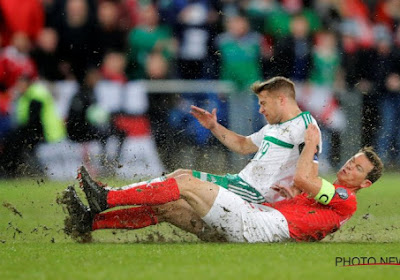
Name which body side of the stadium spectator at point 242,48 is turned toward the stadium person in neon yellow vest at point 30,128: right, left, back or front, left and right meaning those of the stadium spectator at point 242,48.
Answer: right

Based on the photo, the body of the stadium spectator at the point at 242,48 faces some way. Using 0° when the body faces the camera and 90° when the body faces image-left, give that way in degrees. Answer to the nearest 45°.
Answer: approximately 0°

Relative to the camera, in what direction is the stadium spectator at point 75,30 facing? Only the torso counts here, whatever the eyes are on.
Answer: toward the camera

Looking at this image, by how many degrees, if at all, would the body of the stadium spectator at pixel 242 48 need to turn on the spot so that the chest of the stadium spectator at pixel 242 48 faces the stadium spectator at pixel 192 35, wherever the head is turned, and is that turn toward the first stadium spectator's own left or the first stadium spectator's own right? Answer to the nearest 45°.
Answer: approximately 135° to the first stadium spectator's own right

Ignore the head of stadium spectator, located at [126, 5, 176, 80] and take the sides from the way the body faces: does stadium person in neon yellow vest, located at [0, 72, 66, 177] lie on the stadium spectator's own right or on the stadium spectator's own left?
on the stadium spectator's own right

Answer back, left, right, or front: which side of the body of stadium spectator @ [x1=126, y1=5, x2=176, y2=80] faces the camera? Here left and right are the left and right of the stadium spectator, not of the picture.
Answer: front

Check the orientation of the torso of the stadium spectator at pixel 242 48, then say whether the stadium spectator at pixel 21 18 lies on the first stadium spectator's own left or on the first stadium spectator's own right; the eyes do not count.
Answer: on the first stadium spectator's own right
